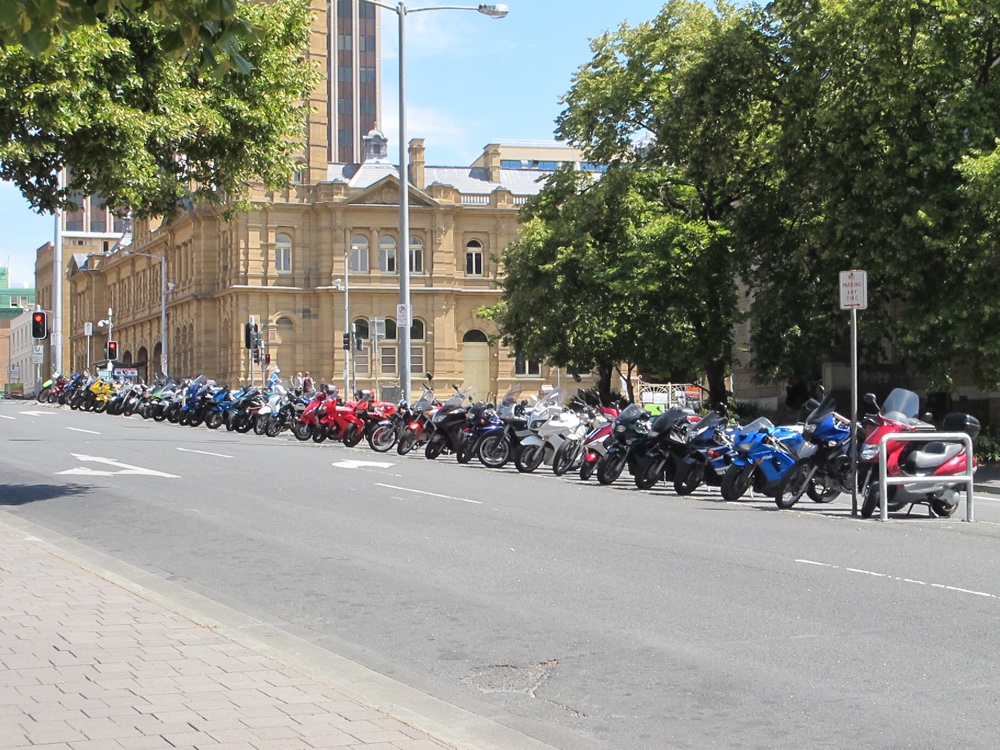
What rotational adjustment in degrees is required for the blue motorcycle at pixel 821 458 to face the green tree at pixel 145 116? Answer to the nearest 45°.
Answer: approximately 45° to its right

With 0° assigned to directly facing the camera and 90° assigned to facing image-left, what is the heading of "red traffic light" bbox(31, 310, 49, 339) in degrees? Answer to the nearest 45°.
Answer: approximately 0°

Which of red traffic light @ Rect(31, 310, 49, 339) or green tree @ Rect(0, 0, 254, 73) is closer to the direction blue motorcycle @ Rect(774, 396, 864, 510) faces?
the green tree

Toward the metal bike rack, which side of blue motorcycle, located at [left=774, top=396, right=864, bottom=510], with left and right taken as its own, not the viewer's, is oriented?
left

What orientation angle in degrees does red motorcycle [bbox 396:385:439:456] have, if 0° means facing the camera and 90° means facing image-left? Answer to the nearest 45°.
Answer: approximately 45°

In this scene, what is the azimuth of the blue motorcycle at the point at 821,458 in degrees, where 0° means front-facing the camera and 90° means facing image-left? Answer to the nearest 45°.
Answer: approximately 45°

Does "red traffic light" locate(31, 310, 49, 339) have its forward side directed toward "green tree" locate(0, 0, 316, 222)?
yes
